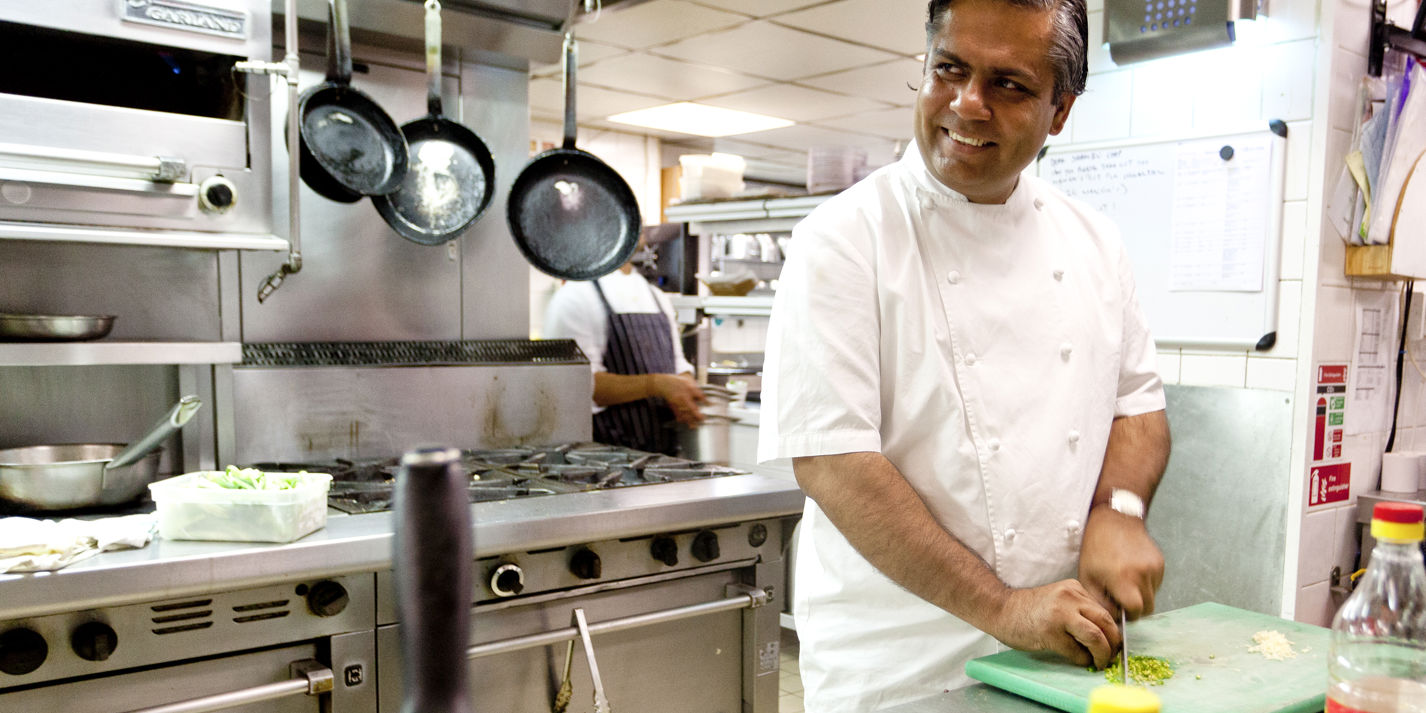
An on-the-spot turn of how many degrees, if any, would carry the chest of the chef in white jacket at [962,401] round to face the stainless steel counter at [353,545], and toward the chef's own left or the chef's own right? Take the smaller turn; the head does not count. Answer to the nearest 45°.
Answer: approximately 135° to the chef's own right

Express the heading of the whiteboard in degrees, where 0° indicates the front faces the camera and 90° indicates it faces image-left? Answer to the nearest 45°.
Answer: approximately 45°

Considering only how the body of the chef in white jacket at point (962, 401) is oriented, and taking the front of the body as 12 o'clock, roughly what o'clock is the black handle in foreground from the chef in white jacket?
The black handle in foreground is roughly at 2 o'clock from the chef in white jacket.

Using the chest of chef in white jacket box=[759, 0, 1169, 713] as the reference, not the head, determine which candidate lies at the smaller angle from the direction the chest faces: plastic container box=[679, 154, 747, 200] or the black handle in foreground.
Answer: the black handle in foreground

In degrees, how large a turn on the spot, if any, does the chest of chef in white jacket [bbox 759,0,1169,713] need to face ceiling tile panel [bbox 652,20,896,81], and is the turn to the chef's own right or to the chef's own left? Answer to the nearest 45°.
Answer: approximately 135° to the chef's own left
